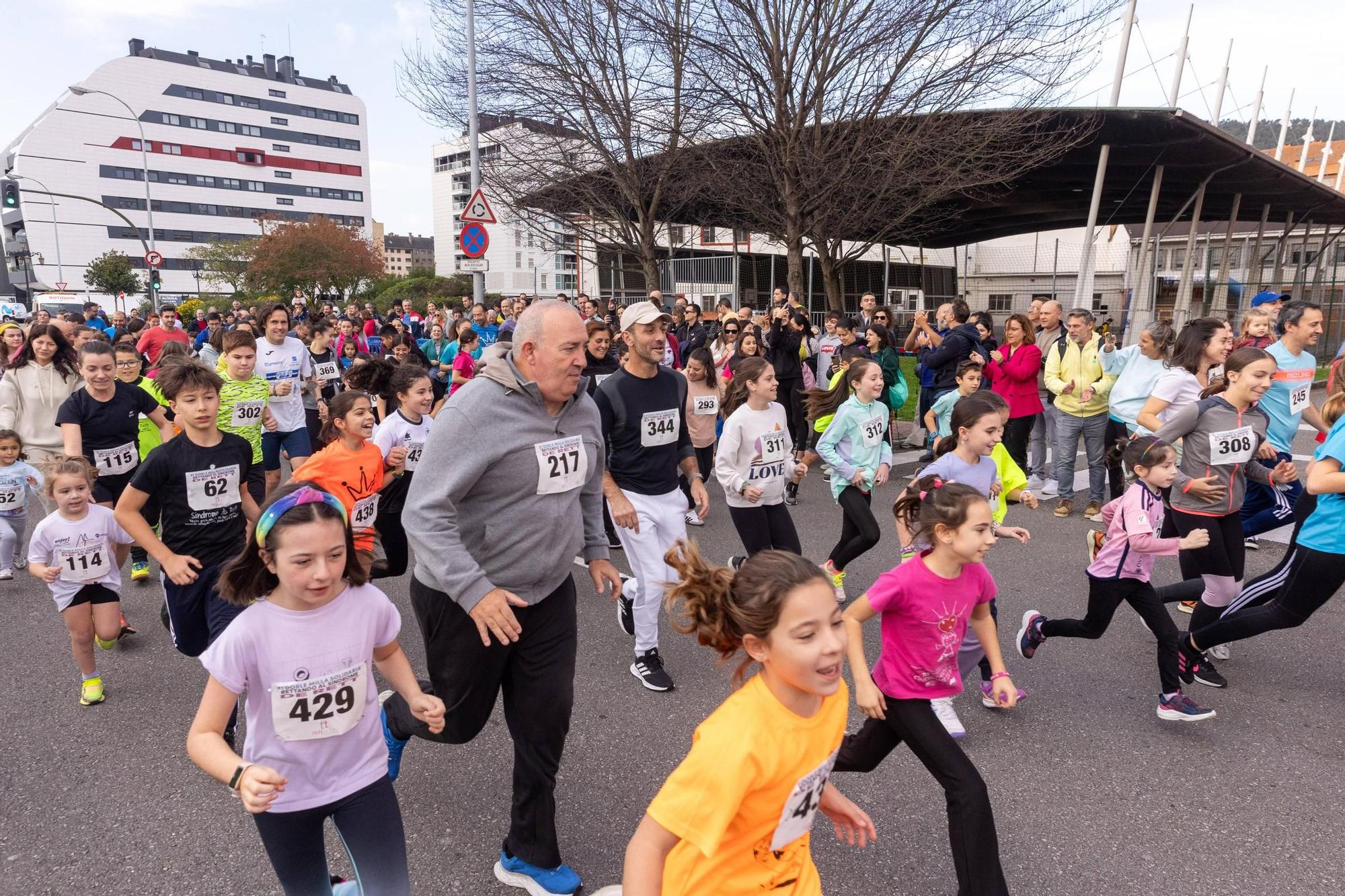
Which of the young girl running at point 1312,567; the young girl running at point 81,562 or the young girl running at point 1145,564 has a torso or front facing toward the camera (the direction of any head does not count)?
the young girl running at point 81,562

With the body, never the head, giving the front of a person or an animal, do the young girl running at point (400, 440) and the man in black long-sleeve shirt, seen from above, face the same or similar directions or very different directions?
same or similar directions

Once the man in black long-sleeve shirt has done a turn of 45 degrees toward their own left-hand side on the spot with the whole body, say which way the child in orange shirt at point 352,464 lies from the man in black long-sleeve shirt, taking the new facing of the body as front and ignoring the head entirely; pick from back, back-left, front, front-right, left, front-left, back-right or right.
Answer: back

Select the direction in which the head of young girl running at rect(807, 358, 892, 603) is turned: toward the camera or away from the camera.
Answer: toward the camera

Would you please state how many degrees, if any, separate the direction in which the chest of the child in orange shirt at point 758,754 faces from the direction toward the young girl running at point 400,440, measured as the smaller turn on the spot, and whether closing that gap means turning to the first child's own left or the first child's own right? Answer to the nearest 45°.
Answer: approximately 180°

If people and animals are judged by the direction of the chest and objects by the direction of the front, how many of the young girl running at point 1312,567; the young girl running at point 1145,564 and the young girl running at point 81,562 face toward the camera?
1

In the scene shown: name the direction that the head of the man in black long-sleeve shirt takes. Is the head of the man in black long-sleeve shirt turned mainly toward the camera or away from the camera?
toward the camera

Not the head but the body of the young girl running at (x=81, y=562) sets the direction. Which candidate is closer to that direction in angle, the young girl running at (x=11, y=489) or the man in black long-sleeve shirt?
the man in black long-sleeve shirt

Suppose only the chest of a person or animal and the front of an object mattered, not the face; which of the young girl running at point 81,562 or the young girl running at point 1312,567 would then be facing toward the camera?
the young girl running at point 81,562

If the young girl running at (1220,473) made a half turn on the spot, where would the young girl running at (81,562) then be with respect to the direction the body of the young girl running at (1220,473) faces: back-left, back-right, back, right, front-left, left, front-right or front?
left

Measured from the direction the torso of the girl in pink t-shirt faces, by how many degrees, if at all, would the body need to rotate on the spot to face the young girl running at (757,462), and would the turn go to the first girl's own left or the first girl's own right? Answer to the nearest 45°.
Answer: approximately 180°

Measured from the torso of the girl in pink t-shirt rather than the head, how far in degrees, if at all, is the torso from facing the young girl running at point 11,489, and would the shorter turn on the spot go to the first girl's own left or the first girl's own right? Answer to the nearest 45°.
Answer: approximately 135° to the first girl's own right

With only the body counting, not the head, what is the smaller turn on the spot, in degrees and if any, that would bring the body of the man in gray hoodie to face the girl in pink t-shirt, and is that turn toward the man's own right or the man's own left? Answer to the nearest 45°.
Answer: approximately 45° to the man's own left
